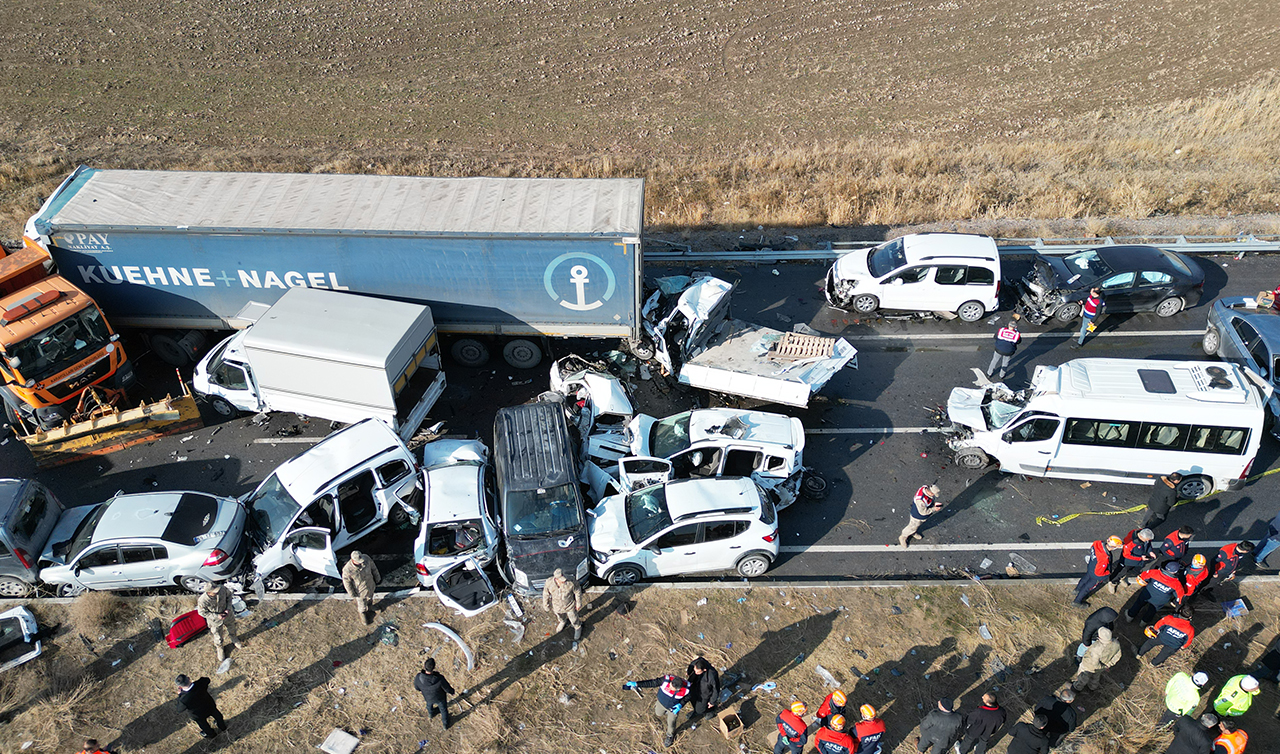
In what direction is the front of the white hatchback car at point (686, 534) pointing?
to the viewer's left

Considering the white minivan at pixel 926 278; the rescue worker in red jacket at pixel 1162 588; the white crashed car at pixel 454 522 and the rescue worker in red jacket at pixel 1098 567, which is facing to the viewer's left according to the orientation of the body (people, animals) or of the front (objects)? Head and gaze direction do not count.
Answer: the white minivan

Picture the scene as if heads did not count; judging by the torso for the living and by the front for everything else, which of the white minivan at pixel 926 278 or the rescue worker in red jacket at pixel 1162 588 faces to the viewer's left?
the white minivan

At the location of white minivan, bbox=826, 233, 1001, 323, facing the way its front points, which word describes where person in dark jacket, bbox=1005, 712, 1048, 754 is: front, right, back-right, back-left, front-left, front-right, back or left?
left

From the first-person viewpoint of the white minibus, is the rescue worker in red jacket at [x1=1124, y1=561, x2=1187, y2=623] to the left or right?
on its left

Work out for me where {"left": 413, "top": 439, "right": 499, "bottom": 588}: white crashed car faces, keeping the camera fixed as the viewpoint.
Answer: facing away from the viewer

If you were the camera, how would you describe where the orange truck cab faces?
facing the viewer and to the right of the viewer

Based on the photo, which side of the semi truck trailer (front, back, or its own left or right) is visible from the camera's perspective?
left

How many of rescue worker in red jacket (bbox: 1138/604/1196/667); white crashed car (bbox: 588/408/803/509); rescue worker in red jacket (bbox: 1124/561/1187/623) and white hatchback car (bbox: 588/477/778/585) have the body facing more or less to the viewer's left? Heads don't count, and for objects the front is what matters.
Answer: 2

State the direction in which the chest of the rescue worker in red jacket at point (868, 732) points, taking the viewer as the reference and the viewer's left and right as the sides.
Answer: facing away from the viewer

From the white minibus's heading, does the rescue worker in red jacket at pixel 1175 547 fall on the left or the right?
on its left

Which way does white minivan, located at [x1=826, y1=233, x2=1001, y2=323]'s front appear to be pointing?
to the viewer's left
